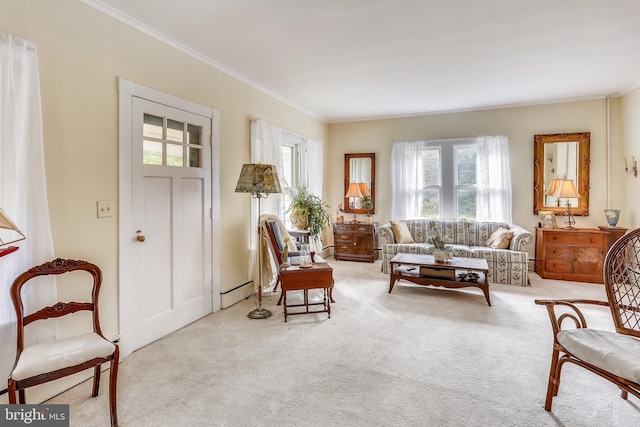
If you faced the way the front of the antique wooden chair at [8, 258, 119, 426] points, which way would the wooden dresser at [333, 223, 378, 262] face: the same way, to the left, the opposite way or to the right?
to the right

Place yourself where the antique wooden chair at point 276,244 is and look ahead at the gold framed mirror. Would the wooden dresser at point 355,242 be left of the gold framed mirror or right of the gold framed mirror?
left

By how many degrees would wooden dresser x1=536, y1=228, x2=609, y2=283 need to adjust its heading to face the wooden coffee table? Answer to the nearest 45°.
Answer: approximately 45° to its right

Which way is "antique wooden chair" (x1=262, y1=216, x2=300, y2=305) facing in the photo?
to the viewer's right

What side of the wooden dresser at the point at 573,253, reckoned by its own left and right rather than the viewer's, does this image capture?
front

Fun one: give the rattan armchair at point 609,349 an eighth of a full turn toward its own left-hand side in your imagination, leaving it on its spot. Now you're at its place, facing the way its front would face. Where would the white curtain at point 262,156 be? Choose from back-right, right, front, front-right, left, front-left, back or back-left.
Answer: right

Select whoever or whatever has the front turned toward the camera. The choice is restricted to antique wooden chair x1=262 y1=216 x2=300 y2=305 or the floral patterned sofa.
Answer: the floral patterned sofa

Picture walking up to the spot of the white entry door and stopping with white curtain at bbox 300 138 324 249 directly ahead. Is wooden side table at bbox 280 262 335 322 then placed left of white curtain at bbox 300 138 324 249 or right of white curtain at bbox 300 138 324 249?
right

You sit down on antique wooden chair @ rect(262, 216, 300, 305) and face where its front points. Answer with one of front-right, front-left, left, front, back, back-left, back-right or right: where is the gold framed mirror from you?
front

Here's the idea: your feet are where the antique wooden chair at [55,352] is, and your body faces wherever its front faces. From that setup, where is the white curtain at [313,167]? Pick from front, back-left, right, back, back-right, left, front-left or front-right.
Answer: left

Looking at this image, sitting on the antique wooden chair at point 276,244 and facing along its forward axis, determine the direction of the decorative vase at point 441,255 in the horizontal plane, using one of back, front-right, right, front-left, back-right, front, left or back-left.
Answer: front

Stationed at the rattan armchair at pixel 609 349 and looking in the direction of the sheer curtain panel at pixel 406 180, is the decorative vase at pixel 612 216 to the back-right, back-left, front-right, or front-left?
front-right

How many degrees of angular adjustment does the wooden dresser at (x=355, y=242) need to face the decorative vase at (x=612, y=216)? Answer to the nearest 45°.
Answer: approximately 90° to its left

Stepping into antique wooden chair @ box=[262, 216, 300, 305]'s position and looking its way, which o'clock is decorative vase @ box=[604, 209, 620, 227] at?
The decorative vase is roughly at 12 o'clock from the antique wooden chair.

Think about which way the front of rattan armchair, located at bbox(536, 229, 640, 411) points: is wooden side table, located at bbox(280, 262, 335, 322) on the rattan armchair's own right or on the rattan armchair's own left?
on the rattan armchair's own right

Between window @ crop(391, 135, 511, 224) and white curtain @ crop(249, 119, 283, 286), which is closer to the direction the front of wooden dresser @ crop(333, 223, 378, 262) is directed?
the white curtain

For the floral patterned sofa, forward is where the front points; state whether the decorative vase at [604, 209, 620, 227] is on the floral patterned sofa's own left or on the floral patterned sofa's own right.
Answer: on the floral patterned sofa's own left

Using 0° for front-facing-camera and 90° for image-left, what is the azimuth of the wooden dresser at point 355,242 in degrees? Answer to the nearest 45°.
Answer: approximately 0°

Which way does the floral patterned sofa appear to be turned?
toward the camera

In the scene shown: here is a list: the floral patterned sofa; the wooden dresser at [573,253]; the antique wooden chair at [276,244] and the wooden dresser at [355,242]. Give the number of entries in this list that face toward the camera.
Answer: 3
